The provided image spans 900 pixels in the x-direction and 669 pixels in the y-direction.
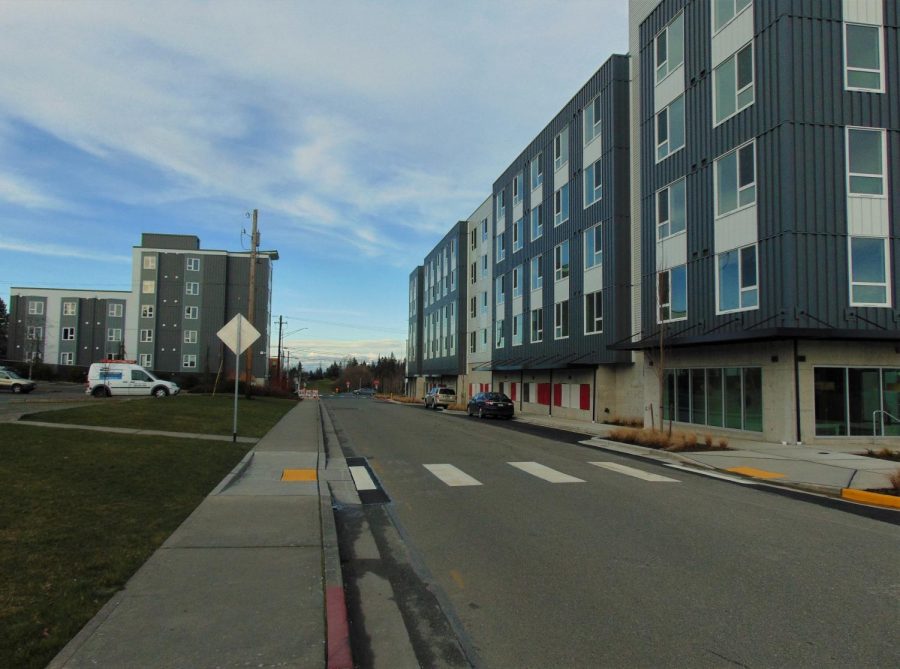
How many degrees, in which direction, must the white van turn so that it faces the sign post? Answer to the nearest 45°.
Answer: approximately 90° to its right

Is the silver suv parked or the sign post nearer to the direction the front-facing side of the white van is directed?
the silver suv parked

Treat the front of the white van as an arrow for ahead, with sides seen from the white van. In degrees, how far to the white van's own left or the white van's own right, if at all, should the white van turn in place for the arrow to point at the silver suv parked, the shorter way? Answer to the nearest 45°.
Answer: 0° — it already faces it

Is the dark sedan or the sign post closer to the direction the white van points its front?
the dark sedan

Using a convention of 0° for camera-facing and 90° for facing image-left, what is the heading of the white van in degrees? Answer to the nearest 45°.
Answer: approximately 270°
